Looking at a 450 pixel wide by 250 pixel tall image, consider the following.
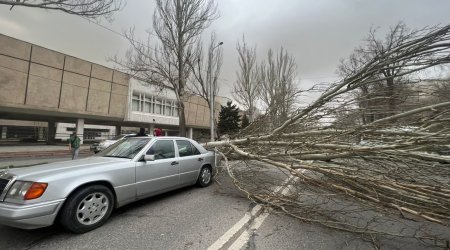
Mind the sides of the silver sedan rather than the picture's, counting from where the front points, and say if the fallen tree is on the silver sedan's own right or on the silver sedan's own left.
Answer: on the silver sedan's own left

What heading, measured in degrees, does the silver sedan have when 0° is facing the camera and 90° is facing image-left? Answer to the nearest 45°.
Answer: approximately 45°
